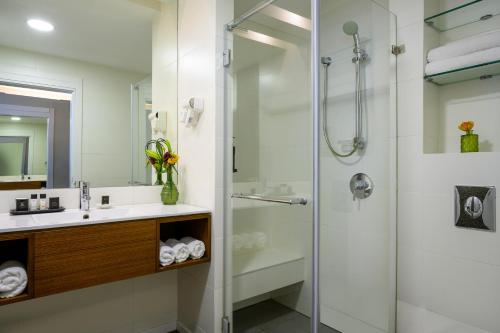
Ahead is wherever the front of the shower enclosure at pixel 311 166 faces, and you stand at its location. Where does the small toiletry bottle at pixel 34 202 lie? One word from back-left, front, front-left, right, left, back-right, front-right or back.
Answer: right

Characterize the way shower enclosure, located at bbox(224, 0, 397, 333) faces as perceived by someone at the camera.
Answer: facing the viewer

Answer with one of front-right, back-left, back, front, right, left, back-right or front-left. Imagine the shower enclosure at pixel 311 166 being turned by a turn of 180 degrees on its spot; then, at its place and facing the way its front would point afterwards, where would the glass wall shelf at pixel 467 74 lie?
right

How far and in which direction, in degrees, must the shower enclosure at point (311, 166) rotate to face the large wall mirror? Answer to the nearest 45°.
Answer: approximately 90° to its right

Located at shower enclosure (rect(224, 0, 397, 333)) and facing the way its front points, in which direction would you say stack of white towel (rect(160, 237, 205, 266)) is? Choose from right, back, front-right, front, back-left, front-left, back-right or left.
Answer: right

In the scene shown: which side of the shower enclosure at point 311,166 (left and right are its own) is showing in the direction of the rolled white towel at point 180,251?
right

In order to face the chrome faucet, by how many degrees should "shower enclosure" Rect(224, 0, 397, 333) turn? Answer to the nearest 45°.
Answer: approximately 90° to its right

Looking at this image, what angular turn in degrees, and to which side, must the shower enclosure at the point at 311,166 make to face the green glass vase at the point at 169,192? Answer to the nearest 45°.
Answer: approximately 90° to its right

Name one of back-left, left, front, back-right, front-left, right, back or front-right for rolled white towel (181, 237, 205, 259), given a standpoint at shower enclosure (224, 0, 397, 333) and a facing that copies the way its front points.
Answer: right

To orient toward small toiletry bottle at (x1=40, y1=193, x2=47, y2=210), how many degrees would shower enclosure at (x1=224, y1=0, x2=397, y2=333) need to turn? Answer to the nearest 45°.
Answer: approximately 90° to its right

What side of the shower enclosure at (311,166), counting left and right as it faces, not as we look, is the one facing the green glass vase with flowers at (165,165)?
right

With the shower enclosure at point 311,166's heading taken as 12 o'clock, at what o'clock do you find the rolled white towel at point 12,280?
The rolled white towel is roughly at 2 o'clock from the shower enclosure.

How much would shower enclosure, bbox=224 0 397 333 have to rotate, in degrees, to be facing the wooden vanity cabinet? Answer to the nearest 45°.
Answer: approximately 90° to its right

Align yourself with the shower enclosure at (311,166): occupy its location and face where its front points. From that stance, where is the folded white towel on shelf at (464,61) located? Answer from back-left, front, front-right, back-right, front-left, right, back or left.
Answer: left
